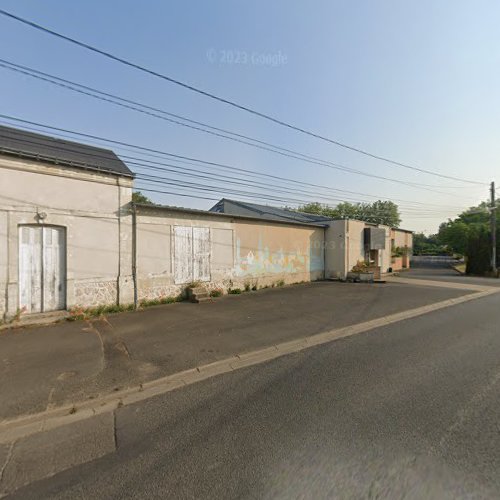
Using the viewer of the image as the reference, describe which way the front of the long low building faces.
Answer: facing the viewer and to the right of the viewer

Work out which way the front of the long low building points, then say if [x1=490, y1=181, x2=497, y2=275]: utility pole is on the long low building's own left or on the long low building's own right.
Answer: on the long low building's own left

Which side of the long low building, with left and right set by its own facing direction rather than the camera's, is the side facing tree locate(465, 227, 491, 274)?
left

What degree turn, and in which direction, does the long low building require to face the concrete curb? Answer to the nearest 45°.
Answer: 0° — it already faces it

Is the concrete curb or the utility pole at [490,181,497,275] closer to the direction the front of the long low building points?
the concrete curb
